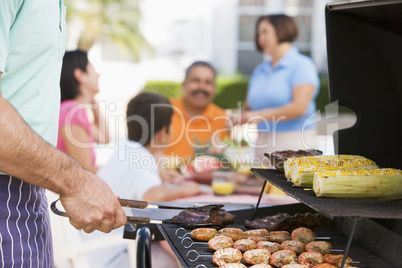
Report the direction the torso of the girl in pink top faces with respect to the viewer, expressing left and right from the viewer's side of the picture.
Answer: facing to the right of the viewer

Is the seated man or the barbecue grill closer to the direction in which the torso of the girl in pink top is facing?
the seated man

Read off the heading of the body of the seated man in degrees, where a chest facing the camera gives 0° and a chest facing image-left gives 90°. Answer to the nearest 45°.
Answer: approximately 0°

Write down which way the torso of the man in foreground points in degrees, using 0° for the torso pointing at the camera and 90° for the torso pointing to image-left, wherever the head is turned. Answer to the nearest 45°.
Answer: approximately 270°

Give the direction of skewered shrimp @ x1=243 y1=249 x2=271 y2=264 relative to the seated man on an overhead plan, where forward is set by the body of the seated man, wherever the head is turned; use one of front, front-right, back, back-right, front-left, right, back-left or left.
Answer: front

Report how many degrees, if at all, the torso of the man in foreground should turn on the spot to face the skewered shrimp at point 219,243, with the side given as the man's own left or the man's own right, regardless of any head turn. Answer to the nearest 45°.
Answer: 0° — they already face it

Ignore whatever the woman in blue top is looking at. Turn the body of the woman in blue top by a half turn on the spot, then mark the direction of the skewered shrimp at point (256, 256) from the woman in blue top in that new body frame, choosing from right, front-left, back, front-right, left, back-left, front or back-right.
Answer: back-right

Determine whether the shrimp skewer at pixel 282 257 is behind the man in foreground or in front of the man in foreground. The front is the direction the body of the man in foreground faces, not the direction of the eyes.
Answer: in front

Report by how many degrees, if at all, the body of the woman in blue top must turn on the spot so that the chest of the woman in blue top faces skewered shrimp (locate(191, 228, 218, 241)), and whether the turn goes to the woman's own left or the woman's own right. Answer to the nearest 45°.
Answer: approximately 45° to the woman's own left

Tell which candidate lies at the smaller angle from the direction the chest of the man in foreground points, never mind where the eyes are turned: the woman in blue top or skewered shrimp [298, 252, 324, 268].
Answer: the skewered shrimp

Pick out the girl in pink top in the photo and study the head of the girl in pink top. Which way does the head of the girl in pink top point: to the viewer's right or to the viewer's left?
to the viewer's right

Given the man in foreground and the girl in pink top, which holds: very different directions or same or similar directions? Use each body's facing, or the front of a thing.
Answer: same or similar directions

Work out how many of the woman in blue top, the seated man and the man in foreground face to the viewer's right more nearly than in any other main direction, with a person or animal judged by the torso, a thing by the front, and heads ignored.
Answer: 1

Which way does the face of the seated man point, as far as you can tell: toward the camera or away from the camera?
toward the camera

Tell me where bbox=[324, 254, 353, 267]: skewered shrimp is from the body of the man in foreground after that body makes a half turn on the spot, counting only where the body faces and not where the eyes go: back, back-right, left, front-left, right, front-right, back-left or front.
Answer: back

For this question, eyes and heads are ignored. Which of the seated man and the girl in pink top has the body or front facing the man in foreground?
the seated man

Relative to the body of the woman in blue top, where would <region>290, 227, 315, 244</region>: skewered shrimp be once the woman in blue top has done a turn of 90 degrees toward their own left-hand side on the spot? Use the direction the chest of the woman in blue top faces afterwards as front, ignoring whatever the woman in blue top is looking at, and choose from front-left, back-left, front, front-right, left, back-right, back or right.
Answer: front-right

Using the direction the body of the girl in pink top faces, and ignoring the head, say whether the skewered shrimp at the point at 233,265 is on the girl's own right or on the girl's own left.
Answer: on the girl's own right
